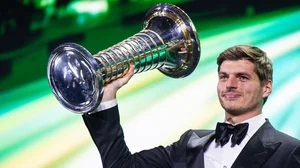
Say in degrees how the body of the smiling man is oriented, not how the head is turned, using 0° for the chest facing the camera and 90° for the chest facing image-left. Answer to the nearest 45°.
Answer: approximately 45°
